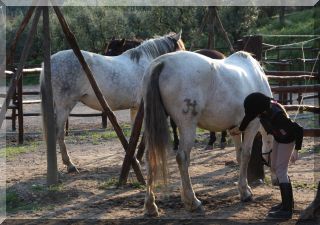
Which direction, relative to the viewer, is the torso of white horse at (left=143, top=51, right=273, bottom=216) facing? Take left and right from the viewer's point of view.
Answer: facing away from the viewer and to the right of the viewer

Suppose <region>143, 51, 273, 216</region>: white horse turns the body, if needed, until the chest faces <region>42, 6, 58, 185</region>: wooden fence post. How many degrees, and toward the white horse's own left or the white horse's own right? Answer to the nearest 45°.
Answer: approximately 90° to the white horse's own left

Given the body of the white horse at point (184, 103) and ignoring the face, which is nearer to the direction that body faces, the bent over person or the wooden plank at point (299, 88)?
the wooden plank

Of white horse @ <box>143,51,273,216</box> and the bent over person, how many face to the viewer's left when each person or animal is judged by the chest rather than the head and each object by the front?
1

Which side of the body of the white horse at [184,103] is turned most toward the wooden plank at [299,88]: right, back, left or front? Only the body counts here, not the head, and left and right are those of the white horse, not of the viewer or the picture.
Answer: front

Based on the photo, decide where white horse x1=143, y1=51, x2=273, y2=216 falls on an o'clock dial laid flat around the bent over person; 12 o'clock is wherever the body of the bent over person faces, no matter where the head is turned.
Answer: The white horse is roughly at 12 o'clock from the bent over person.

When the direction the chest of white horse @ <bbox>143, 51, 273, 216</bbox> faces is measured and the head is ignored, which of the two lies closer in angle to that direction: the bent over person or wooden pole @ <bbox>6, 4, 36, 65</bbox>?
the bent over person

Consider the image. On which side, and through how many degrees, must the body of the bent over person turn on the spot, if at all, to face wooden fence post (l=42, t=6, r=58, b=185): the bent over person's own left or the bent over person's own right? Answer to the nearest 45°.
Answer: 0° — they already face it

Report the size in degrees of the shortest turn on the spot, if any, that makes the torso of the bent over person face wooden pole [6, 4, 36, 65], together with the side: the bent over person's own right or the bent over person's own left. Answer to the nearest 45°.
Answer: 0° — they already face it

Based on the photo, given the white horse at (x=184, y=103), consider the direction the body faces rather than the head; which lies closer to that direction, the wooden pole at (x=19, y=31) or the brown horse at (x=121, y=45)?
the brown horse

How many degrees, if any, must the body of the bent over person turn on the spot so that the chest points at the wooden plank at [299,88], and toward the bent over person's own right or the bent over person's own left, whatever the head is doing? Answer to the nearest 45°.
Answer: approximately 90° to the bent over person's own right

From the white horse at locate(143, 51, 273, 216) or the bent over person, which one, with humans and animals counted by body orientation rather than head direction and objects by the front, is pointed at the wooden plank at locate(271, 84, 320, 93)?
the white horse

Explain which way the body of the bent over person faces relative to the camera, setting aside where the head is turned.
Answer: to the viewer's left

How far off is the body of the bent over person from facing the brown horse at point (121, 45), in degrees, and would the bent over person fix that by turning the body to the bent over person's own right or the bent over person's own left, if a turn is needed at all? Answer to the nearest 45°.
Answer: approximately 45° to the bent over person's own right
